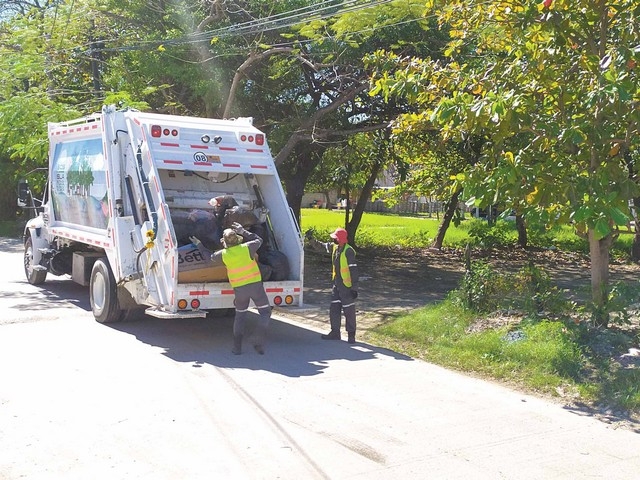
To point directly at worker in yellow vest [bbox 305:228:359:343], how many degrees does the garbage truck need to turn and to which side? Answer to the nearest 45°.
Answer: approximately 135° to its right

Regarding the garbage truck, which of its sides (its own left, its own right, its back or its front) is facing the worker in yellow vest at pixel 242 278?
back

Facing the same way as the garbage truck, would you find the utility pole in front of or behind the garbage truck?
in front

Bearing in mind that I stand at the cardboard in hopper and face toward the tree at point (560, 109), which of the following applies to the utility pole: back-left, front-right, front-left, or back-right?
back-left

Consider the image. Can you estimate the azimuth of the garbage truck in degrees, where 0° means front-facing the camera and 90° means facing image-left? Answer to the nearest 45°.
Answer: approximately 135°

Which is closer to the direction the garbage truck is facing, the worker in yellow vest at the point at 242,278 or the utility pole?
the utility pole

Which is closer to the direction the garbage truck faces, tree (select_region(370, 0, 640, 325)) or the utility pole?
the utility pole

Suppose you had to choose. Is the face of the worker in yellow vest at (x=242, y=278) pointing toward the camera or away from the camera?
away from the camera

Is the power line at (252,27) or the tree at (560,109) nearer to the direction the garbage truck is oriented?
the power line
